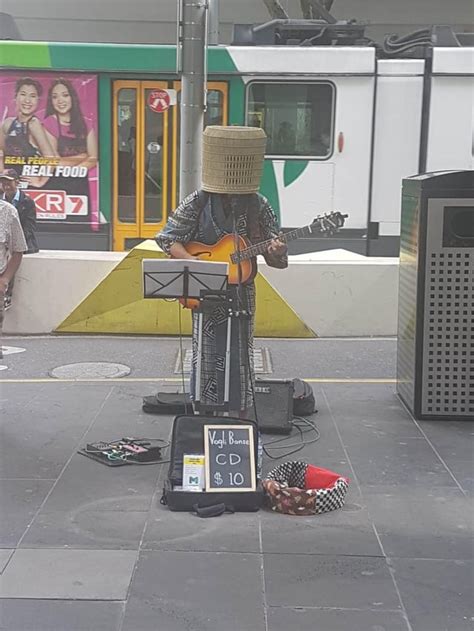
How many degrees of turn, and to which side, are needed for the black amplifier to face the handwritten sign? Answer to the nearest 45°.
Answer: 0° — it already faces it

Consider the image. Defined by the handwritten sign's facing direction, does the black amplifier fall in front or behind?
behind

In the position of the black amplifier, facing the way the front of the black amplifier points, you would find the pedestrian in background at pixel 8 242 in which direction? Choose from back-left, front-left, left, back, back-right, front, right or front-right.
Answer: right

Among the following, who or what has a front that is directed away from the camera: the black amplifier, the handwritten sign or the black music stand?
the black music stand

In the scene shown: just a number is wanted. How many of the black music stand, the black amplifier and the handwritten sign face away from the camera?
1

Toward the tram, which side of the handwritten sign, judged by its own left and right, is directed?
back

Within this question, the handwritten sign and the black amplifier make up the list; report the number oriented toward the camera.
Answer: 2

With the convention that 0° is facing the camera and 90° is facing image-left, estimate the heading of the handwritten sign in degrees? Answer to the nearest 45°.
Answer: approximately 0°

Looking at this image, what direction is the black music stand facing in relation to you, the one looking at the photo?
facing away from the viewer

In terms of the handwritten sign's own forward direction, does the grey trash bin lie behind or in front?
behind

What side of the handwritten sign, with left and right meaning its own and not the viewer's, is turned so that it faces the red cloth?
left

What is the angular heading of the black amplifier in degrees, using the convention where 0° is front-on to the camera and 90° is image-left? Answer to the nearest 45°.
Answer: approximately 0°

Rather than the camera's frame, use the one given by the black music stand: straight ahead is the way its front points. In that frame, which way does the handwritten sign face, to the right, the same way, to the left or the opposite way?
the opposite way
